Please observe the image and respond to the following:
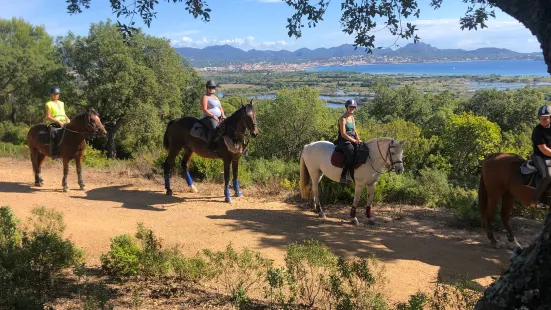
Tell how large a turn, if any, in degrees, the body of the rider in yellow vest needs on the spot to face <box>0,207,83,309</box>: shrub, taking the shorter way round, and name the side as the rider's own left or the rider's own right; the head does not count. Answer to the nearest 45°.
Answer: approximately 45° to the rider's own right

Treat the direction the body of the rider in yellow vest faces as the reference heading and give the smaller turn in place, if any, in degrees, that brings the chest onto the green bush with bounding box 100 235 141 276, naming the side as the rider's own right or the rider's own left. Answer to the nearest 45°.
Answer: approximately 45° to the rider's own right

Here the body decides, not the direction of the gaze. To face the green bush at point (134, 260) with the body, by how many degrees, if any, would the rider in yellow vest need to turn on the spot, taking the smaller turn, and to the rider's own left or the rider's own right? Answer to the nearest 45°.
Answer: approximately 45° to the rider's own right

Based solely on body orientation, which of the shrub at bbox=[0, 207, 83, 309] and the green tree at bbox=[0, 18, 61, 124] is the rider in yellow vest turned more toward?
the shrub

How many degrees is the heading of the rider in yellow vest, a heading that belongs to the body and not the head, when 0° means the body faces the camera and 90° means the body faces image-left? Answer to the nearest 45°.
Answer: approximately 315°

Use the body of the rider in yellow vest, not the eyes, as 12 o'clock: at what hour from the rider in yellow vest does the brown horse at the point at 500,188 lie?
The brown horse is roughly at 12 o'clock from the rider in yellow vest.

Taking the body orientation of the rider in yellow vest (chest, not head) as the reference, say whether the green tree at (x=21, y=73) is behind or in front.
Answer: behind

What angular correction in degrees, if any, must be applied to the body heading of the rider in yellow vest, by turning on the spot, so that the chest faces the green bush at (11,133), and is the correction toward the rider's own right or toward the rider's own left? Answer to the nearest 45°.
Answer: approximately 135° to the rider's own left

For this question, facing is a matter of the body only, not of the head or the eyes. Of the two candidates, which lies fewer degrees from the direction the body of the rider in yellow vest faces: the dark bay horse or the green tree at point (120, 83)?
the dark bay horse
